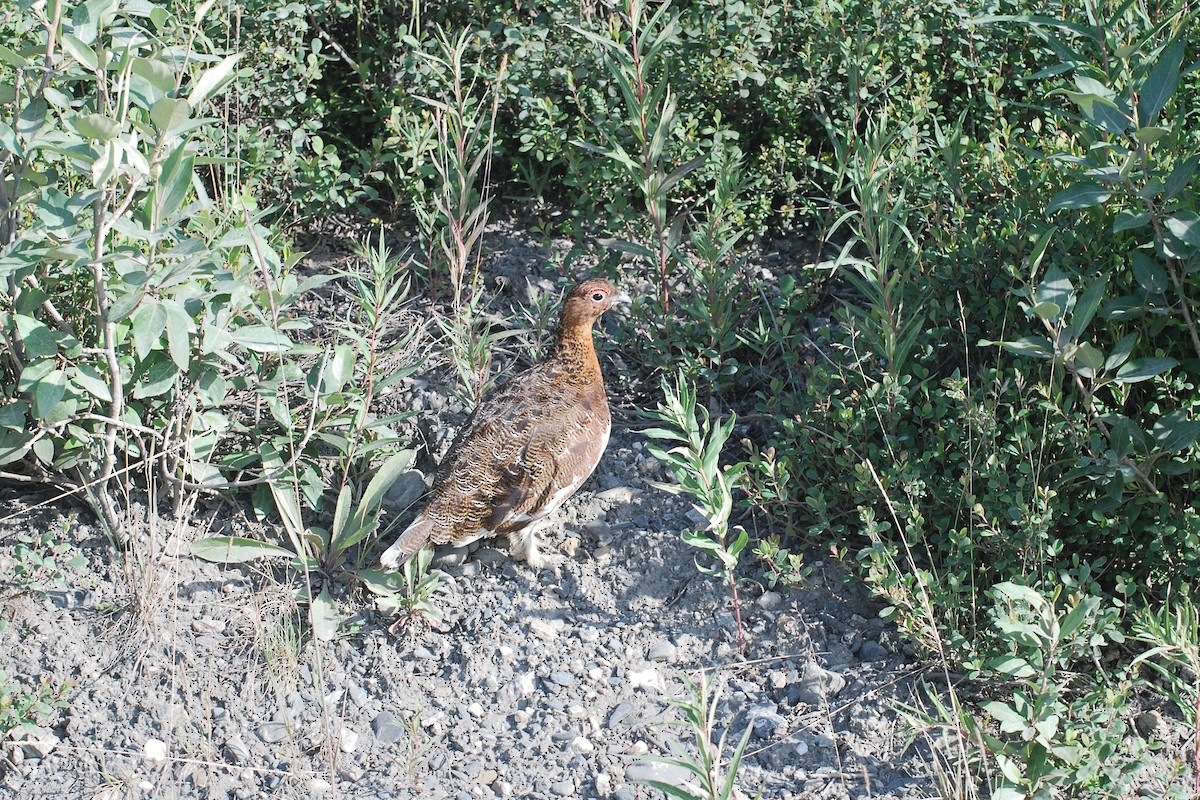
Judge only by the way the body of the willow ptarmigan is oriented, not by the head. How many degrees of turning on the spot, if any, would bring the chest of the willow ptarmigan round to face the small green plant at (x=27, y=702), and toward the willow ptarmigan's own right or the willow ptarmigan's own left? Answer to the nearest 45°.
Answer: approximately 135° to the willow ptarmigan's own right

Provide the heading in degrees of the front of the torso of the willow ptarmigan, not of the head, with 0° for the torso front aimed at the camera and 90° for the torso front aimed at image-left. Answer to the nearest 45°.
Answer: approximately 270°

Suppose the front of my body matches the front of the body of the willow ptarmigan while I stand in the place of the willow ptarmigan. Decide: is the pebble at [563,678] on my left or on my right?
on my right

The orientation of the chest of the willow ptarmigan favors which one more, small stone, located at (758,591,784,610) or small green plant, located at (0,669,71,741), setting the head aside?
the small stone

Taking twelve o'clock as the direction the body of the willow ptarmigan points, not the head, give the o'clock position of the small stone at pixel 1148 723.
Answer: The small stone is roughly at 1 o'clock from the willow ptarmigan.

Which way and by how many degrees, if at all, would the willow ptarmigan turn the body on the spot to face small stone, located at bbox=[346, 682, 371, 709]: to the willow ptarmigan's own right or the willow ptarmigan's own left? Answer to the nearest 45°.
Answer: approximately 135° to the willow ptarmigan's own right

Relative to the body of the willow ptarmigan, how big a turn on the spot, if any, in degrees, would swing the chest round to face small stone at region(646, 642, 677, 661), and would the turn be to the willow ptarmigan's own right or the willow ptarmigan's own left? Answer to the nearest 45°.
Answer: approximately 45° to the willow ptarmigan's own right

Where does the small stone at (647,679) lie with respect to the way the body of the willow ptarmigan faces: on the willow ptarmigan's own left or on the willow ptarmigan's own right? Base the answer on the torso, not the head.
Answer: on the willow ptarmigan's own right

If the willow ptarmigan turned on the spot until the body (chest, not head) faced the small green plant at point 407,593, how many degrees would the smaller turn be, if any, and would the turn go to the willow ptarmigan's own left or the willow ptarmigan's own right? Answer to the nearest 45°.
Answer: approximately 135° to the willow ptarmigan's own right

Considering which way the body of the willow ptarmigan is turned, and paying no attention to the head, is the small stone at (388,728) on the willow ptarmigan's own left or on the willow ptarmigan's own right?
on the willow ptarmigan's own right

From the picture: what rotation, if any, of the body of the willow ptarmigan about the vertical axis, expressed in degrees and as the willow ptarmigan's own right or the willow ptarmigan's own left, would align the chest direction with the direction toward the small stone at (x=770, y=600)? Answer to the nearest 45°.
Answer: approximately 45° to the willow ptarmigan's own right
